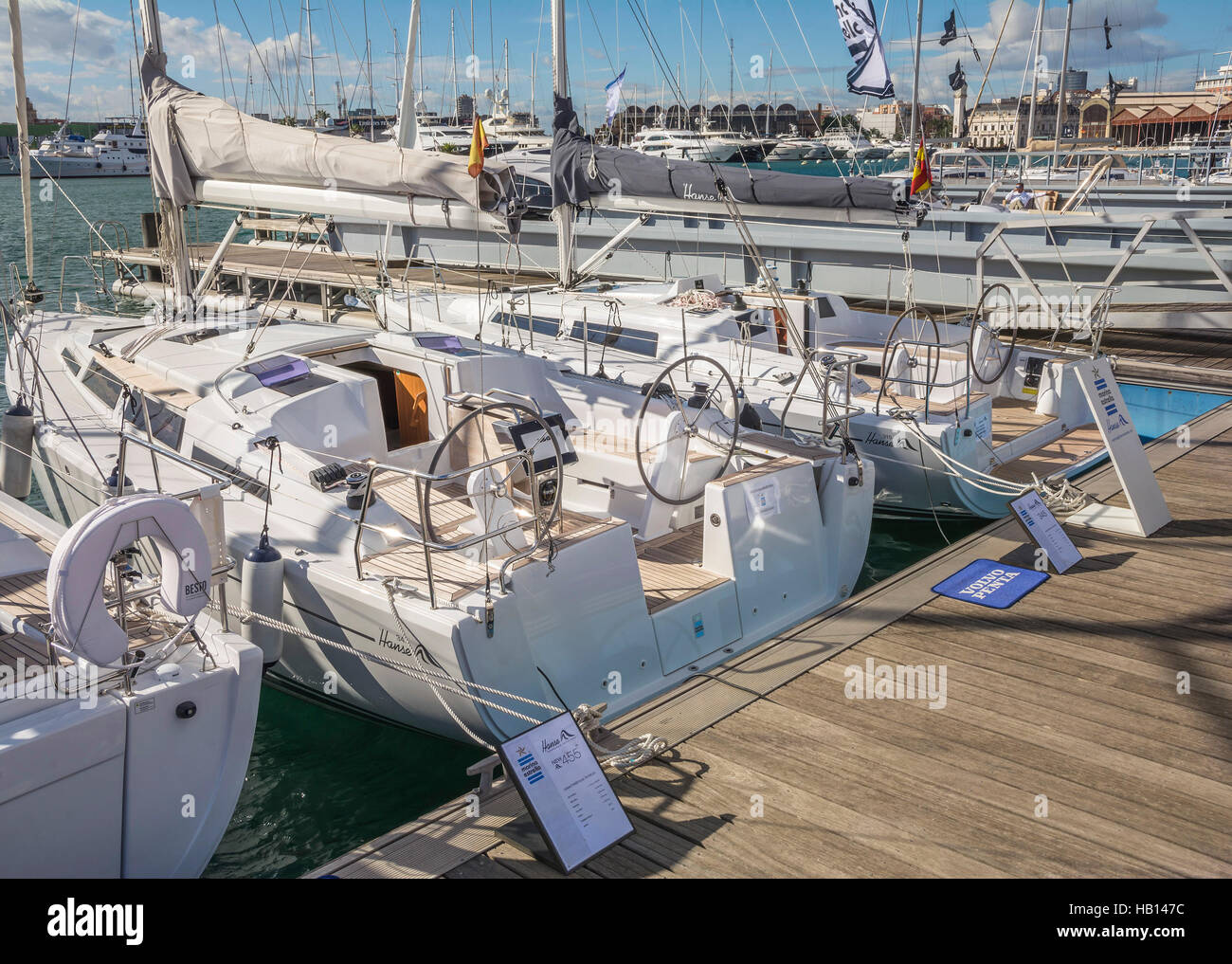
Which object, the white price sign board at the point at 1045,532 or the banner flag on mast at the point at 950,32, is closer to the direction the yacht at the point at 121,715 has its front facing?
the banner flag on mast

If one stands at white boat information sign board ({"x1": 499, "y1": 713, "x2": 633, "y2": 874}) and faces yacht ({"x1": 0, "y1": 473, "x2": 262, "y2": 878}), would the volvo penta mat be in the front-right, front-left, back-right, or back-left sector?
back-right

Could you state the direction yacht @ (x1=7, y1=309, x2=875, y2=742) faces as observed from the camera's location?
facing away from the viewer and to the left of the viewer

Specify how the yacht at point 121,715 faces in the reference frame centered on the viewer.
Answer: facing away from the viewer and to the left of the viewer

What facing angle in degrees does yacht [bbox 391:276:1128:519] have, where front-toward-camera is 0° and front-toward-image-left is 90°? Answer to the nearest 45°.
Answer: approximately 135°

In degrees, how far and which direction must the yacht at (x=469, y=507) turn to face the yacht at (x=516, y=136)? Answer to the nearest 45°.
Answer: approximately 45° to its right

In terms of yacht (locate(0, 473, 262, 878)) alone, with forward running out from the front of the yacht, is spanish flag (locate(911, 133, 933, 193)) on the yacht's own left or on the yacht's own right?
on the yacht's own right

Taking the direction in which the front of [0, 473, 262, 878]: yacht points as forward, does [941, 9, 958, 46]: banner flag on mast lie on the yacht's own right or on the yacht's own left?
on the yacht's own right

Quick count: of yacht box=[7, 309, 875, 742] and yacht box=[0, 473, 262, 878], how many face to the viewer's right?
0

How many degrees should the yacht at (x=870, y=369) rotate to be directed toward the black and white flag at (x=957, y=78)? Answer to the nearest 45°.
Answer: approximately 45° to its right

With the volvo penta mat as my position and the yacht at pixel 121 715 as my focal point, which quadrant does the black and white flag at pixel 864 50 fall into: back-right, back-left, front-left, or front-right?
back-right

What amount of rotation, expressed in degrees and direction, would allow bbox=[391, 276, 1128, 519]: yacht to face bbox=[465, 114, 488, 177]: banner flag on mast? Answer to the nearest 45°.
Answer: approximately 90° to its left

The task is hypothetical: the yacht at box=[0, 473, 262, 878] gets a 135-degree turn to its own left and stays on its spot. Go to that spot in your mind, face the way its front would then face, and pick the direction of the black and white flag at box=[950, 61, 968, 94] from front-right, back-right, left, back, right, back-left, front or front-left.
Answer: back-left
